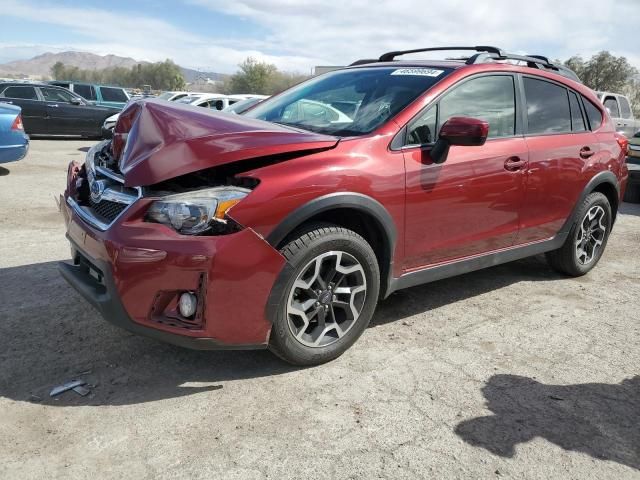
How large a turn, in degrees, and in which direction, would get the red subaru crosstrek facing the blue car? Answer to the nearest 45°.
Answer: approximately 90° to its right

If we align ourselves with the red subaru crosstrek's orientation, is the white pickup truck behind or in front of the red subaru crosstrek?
behind

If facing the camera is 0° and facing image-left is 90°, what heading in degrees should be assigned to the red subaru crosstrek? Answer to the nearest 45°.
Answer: approximately 45°
